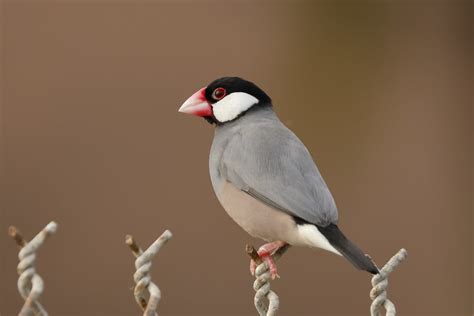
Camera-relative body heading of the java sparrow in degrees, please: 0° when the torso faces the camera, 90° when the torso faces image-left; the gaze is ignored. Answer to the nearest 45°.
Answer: approximately 90°

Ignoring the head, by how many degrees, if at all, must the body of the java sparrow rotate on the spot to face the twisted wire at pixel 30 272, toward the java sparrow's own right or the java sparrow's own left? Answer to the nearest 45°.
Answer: approximately 45° to the java sparrow's own left
